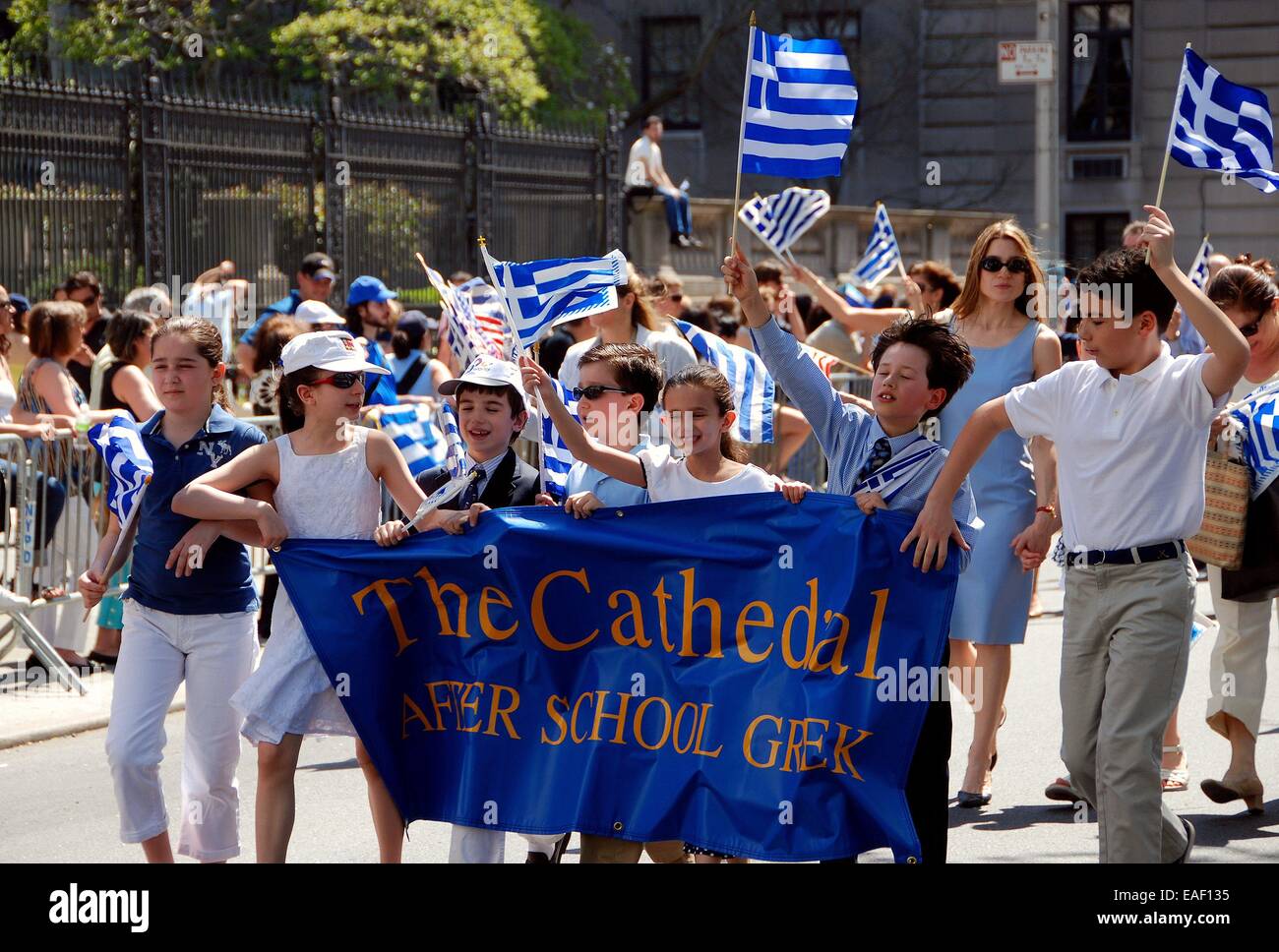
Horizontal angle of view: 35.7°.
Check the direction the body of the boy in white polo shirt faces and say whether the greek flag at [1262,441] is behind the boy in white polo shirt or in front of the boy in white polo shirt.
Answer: behind

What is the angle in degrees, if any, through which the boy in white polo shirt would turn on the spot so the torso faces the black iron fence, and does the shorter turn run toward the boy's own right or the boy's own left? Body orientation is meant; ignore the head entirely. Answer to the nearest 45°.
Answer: approximately 90° to the boy's own right

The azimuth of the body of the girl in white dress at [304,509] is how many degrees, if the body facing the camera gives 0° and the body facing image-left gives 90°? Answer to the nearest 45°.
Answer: approximately 0°

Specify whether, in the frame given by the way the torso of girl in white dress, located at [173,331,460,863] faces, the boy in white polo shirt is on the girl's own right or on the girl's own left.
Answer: on the girl's own left

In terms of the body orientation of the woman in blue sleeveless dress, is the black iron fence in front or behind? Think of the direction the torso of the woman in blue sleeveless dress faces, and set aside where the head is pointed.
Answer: behind

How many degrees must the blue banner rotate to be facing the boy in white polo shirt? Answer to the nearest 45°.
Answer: approximately 90° to its left

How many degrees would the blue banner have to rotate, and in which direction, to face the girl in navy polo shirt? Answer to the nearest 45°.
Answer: approximately 90° to its right

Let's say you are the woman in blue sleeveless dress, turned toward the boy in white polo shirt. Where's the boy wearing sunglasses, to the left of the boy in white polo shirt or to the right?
right
